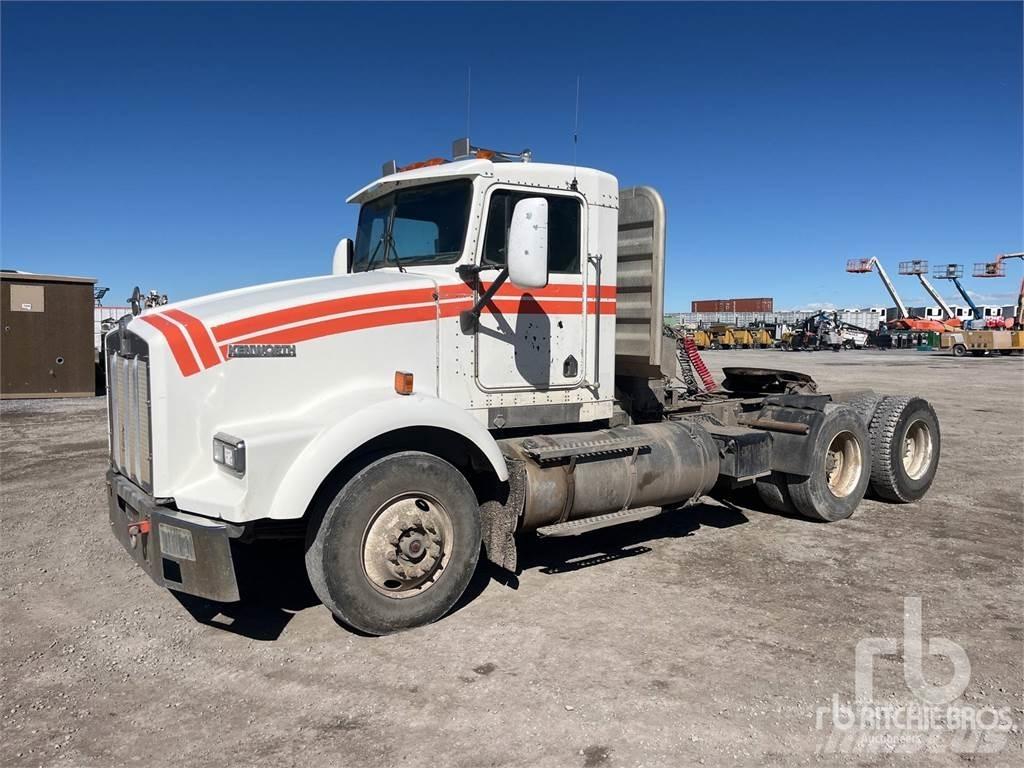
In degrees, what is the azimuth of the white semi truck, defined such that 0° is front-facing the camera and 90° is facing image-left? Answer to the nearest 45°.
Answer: approximately 45°

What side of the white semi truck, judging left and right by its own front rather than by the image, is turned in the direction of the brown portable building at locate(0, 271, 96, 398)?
right
